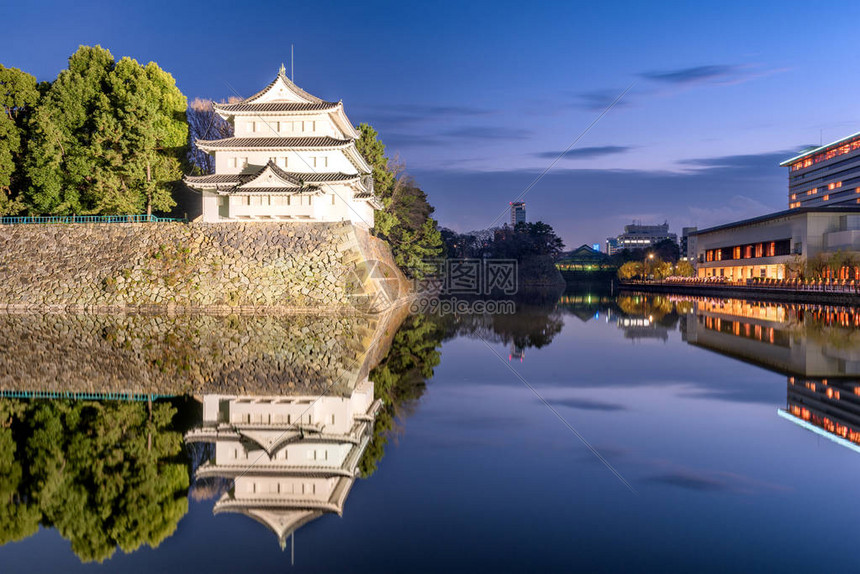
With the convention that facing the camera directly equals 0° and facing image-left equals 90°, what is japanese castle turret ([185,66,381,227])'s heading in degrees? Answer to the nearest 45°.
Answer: approximately 0°

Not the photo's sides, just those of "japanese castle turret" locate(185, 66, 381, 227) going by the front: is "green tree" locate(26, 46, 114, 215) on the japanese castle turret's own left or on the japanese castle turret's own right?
on the japanese castle turret's own right

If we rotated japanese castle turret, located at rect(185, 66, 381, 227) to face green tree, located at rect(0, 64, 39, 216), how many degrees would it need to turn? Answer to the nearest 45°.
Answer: approximately 135° to its right

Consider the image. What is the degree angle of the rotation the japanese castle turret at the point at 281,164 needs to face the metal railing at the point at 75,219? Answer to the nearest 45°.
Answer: approximately 135° to its right

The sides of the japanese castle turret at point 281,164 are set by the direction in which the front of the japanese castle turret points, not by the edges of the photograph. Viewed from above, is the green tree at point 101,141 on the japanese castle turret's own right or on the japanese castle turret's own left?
on the japanese castle turret's own right
